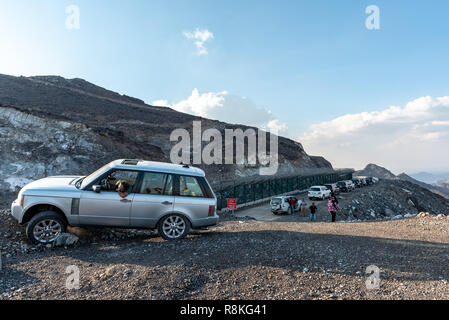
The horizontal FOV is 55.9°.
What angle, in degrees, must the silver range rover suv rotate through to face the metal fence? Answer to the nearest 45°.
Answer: approximately 135° to its right

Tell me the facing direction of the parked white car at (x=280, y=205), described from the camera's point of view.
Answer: facing the viewer and to the left of the viewer

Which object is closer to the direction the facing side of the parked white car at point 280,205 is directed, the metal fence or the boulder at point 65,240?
the boulder

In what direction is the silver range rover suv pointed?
to the viewer's left

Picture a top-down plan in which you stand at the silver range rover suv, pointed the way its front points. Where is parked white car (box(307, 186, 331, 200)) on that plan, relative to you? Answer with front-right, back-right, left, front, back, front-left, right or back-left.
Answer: back-right

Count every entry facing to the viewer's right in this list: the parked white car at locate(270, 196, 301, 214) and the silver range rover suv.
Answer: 0

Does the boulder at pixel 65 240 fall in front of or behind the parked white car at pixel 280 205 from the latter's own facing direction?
in front

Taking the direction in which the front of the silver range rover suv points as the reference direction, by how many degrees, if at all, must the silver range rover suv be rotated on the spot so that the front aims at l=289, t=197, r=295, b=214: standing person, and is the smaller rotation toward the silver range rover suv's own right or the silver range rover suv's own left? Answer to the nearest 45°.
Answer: approximately 135° to the silver range rover suv's own right

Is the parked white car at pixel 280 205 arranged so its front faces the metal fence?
no

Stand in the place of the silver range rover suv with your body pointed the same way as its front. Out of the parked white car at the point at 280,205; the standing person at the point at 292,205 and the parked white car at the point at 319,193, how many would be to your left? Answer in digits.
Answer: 0

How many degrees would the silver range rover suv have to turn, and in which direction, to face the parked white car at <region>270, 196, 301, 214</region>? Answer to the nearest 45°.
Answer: approximately 135° to its right
